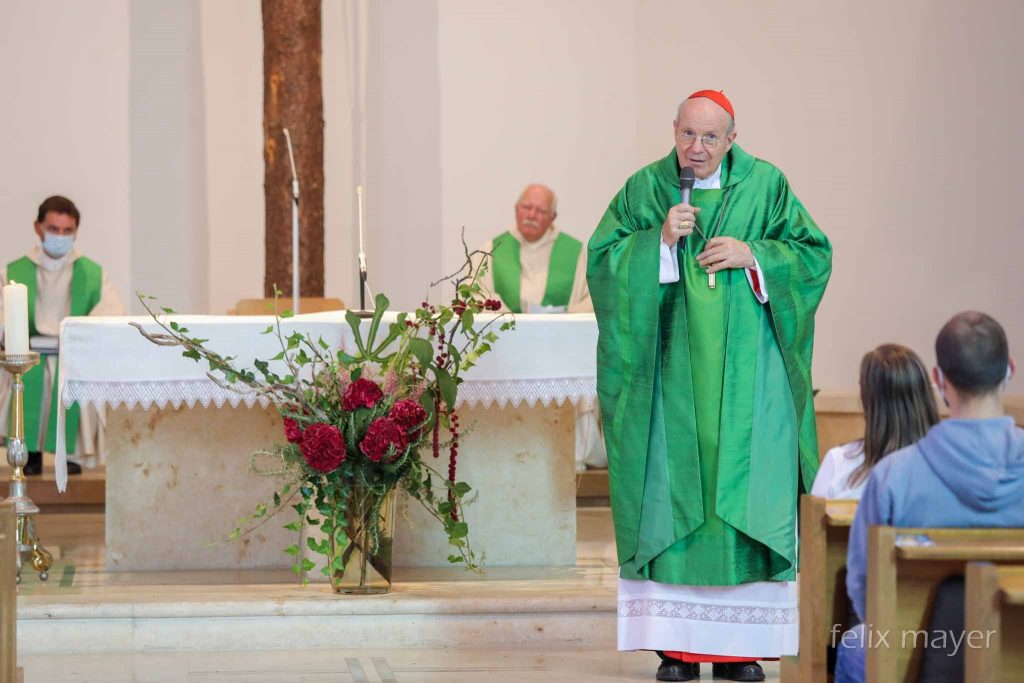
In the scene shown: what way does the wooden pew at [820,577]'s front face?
away from the camera

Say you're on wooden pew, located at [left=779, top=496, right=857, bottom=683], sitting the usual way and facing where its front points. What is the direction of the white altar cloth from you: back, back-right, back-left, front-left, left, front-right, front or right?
front-left

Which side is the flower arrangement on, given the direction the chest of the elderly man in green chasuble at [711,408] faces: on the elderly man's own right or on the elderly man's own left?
on the elderly man's own right

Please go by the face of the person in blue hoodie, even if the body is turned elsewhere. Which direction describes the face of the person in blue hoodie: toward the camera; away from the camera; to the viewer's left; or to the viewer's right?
away from the camera

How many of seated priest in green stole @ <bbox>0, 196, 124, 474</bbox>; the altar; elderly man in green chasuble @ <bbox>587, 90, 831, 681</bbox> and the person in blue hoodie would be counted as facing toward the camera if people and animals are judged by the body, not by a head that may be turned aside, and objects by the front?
3

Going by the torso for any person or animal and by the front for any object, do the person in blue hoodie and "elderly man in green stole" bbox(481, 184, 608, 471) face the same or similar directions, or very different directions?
very different directions

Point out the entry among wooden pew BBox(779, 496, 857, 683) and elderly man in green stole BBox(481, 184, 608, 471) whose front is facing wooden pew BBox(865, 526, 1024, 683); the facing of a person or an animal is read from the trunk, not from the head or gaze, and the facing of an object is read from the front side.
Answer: the elderly man in green stole

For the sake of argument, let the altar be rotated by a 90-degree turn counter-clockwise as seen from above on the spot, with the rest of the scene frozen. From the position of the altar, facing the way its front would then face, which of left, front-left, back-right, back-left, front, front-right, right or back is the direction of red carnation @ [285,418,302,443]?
right

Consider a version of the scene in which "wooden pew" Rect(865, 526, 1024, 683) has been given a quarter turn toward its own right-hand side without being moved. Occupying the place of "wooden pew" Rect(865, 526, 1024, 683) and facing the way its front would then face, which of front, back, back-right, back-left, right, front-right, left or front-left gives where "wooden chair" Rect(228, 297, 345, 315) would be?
back-left

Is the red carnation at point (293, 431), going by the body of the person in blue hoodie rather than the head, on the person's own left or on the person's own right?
on the person's own left

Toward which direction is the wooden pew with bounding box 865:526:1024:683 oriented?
away from the camera

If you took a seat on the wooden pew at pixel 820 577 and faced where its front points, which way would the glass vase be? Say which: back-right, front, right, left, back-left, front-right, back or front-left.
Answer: front-left

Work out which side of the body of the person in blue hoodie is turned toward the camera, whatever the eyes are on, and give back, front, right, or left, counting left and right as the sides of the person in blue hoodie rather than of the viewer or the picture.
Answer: back

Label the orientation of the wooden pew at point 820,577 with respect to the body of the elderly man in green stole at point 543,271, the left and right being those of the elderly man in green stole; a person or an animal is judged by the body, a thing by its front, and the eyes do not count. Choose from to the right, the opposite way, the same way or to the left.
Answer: the opposite way

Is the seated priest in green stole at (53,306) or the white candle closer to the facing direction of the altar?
the white candle

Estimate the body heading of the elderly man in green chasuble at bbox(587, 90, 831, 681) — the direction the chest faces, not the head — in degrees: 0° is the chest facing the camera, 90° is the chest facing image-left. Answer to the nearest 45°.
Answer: approximately 0°
